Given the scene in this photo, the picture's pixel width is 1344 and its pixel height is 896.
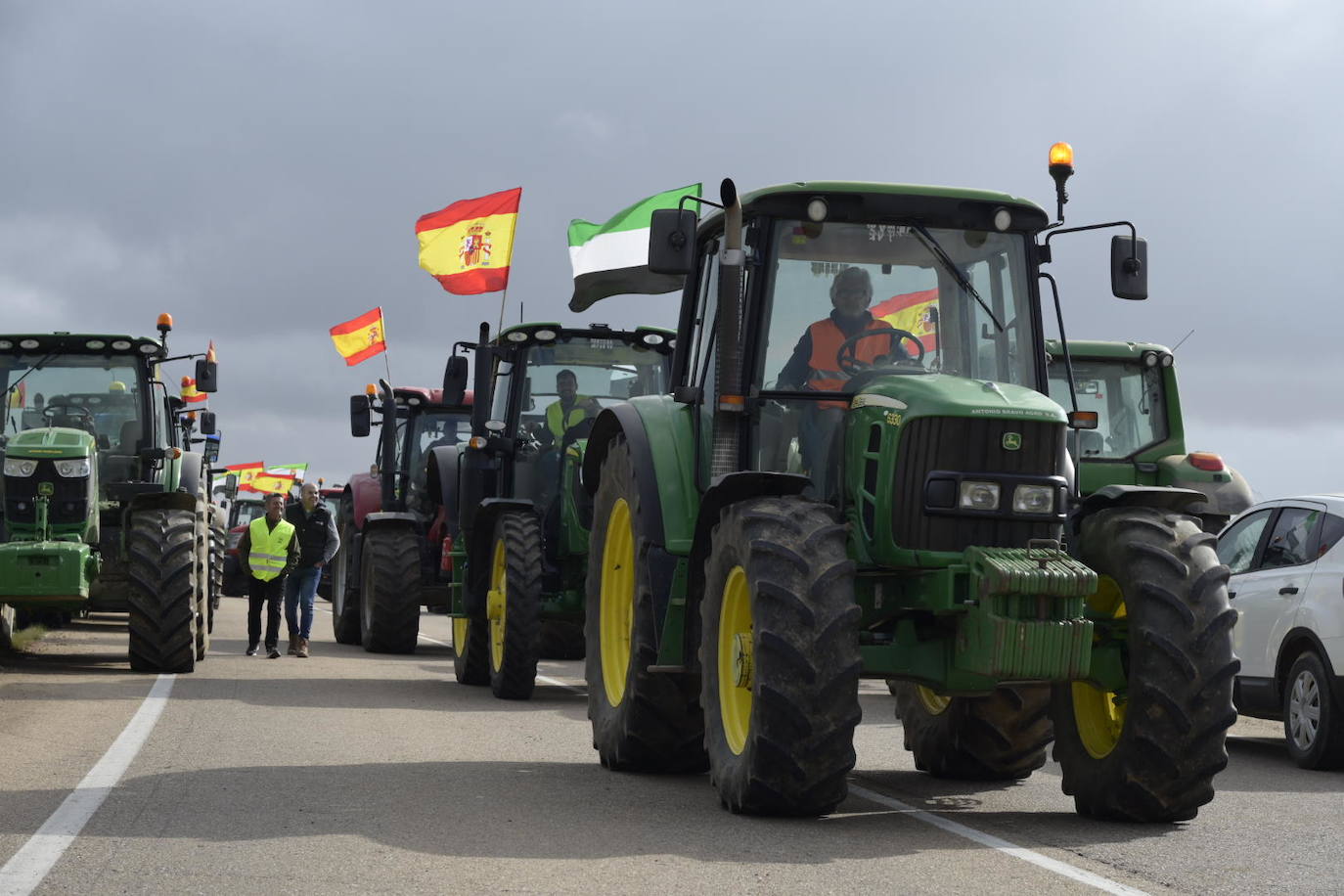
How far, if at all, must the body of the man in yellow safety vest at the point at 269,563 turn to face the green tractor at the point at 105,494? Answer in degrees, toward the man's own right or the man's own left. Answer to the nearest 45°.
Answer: approximately 45° to the man's own right

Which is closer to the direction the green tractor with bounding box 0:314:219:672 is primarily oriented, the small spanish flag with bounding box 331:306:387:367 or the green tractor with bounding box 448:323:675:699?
the green tractor

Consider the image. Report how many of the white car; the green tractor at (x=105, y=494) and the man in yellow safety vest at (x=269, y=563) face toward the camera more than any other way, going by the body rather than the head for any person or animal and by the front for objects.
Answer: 2

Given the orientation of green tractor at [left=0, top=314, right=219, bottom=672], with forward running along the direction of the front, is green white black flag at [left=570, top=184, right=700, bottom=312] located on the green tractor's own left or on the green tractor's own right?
on the green tractor's own left
